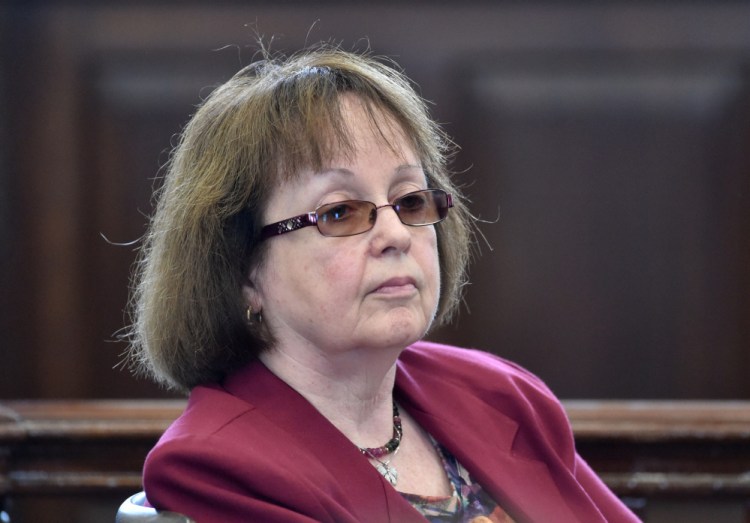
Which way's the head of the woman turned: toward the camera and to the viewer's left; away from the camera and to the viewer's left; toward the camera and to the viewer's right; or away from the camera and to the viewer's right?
toward the camera and to the viewer's right

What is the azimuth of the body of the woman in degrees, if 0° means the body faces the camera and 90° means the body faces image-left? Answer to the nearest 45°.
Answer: approximately 315°
